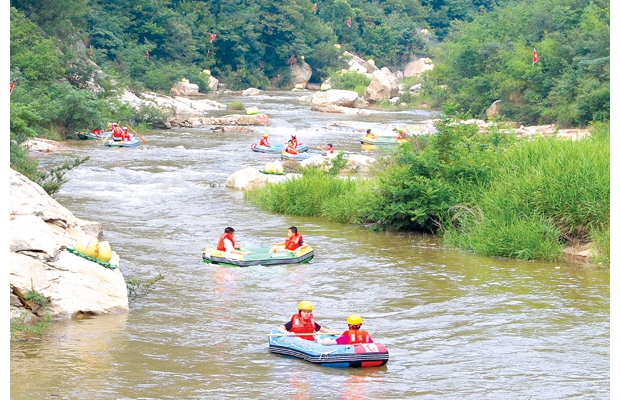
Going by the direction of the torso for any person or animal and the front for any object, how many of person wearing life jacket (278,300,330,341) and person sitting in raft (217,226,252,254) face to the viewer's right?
1

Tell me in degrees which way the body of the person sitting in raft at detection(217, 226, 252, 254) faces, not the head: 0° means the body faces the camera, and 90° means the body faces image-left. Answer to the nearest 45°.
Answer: approximately 270°

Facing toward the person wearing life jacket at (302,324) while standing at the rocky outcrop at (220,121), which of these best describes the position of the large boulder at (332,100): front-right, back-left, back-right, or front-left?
back-left

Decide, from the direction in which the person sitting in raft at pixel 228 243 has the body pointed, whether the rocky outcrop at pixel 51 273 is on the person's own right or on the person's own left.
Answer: on the person's own right

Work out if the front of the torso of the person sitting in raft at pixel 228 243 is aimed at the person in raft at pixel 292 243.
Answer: yes

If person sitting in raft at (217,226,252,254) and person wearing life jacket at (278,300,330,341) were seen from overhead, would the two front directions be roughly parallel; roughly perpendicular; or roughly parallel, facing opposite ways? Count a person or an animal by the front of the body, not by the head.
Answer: roughly perpendicular

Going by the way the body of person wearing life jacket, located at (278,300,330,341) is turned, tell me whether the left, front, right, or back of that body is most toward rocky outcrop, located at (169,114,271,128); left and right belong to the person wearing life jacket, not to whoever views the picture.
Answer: back

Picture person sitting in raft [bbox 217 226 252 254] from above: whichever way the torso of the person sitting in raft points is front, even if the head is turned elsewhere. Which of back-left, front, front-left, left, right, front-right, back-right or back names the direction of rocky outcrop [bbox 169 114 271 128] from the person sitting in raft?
left

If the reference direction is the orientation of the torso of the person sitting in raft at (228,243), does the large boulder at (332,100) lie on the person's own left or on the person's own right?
on the person's own left

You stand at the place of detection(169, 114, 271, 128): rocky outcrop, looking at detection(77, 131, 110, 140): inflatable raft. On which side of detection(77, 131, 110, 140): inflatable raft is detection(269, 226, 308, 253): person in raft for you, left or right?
left

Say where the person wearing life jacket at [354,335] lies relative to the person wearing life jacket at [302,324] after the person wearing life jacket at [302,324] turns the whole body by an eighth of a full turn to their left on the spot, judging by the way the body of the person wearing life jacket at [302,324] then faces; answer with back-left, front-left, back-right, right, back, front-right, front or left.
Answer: front

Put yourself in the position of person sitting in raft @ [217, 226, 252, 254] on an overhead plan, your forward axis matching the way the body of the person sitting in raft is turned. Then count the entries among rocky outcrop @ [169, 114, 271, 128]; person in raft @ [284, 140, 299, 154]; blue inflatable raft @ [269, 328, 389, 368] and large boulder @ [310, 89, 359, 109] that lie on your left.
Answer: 3

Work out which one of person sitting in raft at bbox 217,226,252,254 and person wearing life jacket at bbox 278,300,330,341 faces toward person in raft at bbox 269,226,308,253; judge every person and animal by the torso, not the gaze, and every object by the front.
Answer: the person sitting in raft

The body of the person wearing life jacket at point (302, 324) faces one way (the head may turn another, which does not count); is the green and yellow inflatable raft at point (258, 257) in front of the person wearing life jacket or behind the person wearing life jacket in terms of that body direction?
behind
